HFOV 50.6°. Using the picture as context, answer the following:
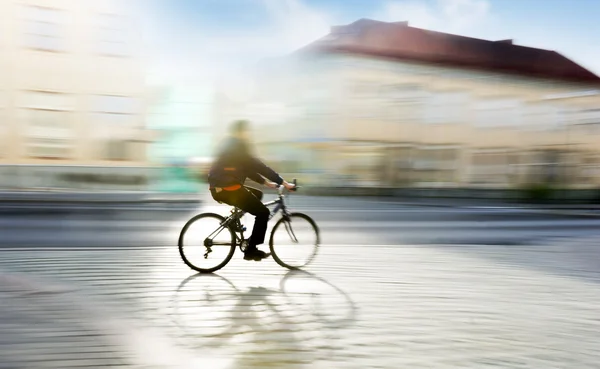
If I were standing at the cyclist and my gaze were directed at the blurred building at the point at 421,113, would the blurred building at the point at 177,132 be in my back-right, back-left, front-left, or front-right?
front-left

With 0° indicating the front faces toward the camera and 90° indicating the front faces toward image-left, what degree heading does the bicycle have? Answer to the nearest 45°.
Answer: approximately 270°

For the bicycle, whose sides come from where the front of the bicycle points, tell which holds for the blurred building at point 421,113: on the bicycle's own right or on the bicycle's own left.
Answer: on the bicycle's own left

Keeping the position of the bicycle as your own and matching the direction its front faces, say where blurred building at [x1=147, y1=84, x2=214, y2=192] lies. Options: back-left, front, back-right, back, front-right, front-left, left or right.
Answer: left

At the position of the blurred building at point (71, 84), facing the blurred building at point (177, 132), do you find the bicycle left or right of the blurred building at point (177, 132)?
right

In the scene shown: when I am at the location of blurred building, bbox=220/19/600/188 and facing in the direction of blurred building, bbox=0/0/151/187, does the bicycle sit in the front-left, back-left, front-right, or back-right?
front-left

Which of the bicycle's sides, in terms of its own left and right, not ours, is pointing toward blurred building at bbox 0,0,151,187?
left
